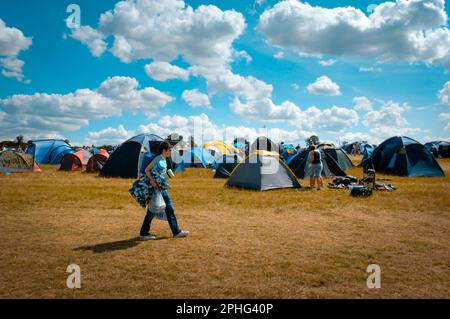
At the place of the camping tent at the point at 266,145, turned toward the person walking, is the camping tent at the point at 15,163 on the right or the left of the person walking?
right

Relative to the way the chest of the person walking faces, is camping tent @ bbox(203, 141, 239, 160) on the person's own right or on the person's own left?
on the person's own left

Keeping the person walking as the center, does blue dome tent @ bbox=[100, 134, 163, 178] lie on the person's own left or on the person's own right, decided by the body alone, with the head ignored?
on the person's own left

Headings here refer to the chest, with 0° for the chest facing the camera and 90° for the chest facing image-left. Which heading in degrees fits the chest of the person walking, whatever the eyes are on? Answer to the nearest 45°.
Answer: approximately 270°

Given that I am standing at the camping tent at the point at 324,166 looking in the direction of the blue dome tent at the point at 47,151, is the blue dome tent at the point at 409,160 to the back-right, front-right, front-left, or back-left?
back-right

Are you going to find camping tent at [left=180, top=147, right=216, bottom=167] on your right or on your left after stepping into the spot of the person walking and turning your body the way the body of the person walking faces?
on your left

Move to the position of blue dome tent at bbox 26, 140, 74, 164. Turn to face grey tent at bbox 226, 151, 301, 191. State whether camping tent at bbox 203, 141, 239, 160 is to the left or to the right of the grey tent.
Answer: left
